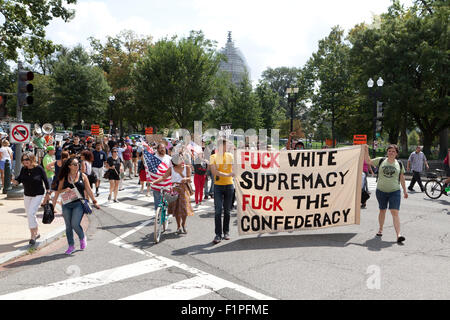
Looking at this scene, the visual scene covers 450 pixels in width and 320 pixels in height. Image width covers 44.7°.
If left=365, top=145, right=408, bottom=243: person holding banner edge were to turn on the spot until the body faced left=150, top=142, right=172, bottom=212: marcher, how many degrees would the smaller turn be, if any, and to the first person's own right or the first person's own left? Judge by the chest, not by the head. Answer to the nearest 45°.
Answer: approximately 90° to the first person's own right

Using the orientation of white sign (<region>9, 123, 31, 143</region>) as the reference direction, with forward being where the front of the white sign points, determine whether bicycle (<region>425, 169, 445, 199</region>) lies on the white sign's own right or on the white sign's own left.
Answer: on the white sign's own left

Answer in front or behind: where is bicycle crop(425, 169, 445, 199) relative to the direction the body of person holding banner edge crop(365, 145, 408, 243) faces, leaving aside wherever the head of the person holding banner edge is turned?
behind

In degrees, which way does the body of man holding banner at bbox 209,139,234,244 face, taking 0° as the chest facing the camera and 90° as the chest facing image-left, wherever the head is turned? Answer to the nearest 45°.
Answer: approximately 0°

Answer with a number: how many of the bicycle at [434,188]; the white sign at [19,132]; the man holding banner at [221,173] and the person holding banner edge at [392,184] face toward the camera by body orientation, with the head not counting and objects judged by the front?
3

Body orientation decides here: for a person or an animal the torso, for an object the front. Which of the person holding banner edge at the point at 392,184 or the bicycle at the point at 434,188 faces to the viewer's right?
the bicycle

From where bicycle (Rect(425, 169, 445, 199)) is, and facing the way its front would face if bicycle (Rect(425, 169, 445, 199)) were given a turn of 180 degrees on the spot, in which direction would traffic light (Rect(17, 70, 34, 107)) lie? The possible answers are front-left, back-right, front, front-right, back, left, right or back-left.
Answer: front-left

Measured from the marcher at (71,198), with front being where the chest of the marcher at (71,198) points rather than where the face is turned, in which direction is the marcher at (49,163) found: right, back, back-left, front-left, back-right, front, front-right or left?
back

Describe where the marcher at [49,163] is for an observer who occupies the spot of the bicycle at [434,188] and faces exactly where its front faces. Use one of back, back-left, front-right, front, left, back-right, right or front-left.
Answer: back-right

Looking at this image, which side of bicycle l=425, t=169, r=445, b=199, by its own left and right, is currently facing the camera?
right

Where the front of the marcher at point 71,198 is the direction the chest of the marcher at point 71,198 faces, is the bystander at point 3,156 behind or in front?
behind
